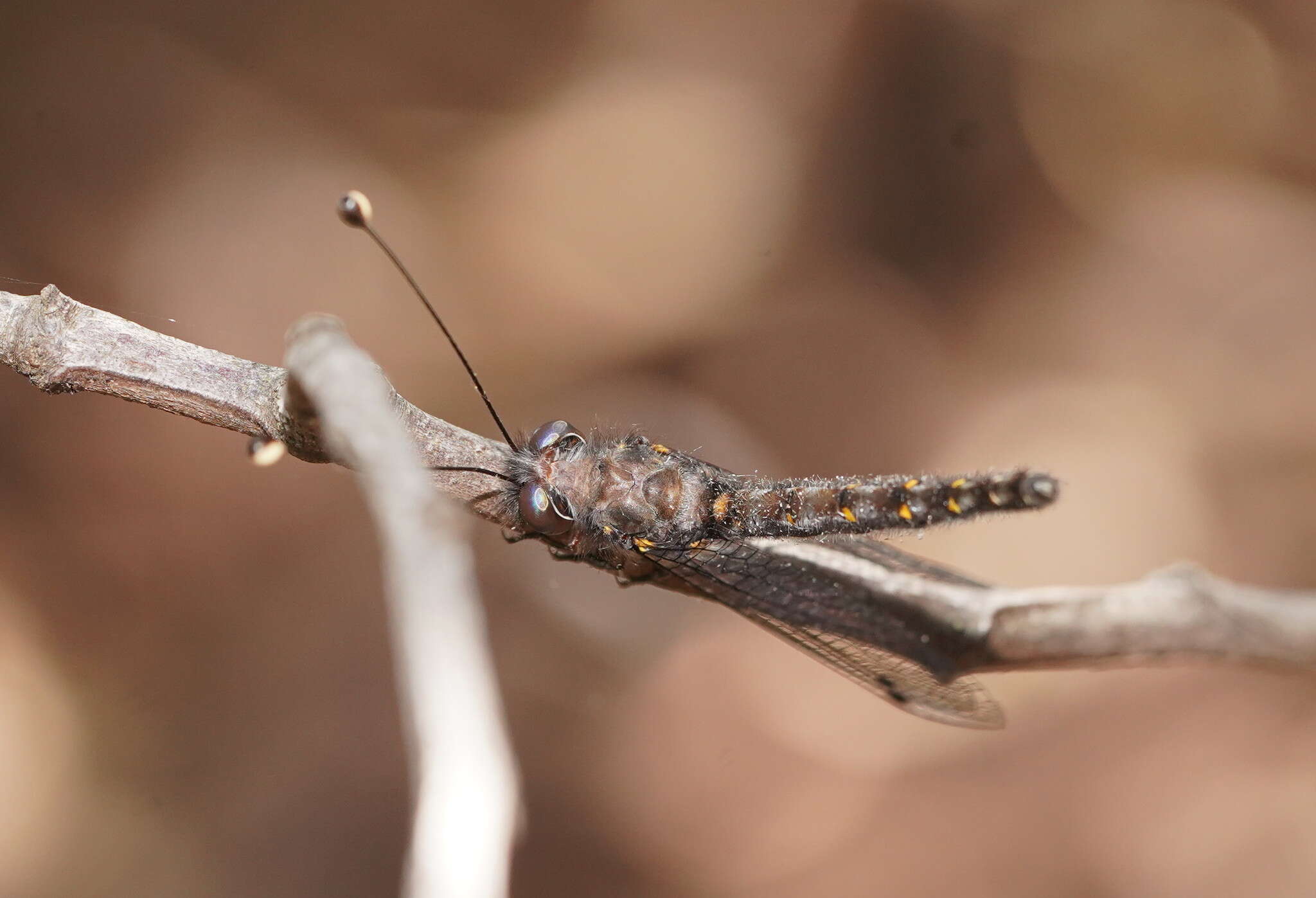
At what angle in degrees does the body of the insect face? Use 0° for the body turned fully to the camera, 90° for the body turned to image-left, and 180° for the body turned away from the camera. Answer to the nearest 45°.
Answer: approximately 90°
